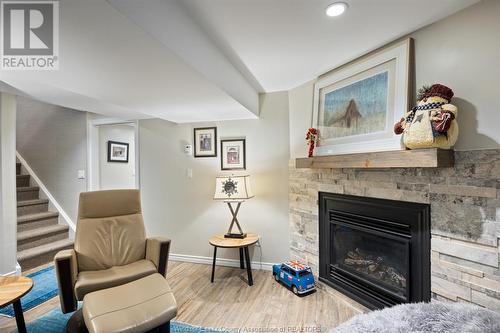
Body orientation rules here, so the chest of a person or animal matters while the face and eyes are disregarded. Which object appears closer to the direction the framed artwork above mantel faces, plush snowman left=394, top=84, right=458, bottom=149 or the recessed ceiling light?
the recessed ceiling light

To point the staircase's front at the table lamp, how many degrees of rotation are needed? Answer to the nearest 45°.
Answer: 0° — it already faces it

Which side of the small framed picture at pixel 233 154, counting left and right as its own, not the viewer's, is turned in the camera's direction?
front

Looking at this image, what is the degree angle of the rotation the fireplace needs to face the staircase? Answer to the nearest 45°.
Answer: approximately 45° to its right

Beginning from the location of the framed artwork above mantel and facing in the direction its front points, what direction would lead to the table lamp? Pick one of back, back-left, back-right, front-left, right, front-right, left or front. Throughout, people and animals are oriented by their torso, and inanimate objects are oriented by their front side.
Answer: front-right

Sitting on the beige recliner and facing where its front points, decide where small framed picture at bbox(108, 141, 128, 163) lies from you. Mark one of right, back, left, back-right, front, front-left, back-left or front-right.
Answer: back-left

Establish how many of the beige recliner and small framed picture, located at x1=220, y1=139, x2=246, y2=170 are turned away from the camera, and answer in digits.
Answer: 0

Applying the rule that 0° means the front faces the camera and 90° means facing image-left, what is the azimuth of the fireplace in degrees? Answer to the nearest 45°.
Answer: approximately 45°

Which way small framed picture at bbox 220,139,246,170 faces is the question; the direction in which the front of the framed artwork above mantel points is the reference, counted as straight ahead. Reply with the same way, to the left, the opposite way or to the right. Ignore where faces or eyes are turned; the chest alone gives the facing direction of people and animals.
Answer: to the left

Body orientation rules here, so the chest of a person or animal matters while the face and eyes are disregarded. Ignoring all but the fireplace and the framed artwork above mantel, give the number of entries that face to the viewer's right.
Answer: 0

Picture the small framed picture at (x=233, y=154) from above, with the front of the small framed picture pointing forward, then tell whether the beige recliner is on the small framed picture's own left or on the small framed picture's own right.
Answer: on the small framed picture's own right

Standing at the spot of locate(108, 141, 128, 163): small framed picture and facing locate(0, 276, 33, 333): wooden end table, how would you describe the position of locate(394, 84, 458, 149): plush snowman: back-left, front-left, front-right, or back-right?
front-left

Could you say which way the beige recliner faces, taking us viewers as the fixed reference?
facing the viewer and to the right of the viewer

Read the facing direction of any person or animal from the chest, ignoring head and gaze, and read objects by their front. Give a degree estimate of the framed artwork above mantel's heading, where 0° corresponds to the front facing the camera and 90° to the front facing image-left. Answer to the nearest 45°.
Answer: approximately 45°
